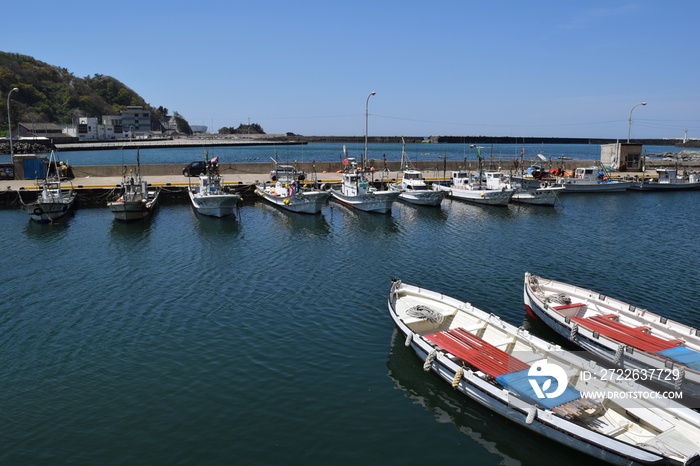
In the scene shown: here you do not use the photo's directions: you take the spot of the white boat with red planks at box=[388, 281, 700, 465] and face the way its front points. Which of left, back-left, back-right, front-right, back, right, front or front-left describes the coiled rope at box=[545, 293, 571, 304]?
front-right

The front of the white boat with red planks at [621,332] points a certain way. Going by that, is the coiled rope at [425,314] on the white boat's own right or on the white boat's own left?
on the white boat's own left

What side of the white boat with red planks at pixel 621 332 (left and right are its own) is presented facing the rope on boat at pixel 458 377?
left

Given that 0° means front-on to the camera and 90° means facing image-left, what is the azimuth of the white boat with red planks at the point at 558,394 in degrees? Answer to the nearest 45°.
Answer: approximately 135°

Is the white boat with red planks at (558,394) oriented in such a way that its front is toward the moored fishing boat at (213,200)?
yes

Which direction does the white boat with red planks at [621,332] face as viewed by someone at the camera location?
facing away from the viewer and to the left of the viewer

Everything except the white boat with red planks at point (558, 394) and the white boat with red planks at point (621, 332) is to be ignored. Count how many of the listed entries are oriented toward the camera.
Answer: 0

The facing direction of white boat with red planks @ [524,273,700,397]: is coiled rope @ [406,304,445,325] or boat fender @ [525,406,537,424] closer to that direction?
the coiled rope

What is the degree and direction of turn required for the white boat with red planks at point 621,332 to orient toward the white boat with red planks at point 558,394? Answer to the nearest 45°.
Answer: approximately 135° to its left
